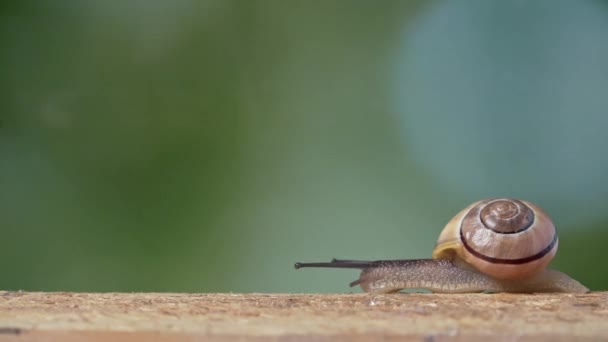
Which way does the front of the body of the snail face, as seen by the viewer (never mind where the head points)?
to the viewer's left
